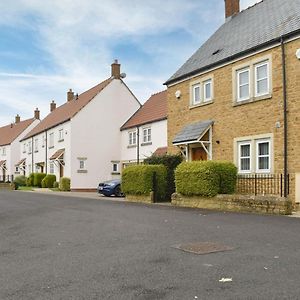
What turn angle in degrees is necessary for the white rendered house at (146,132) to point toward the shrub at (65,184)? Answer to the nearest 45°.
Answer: approximately 45° to its right

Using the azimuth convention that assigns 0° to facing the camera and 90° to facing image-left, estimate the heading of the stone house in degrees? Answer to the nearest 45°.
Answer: approximately 45°

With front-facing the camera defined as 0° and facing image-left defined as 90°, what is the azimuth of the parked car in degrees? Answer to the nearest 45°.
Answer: approximately 45°

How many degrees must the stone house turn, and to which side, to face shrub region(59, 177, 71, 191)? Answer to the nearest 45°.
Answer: approximately 90° to its right

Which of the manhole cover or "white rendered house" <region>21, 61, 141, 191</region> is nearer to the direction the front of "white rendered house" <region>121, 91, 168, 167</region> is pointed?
the manhole cover

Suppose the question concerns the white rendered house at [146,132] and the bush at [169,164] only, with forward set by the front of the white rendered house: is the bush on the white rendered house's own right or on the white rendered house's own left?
on the white rendered house's own left
